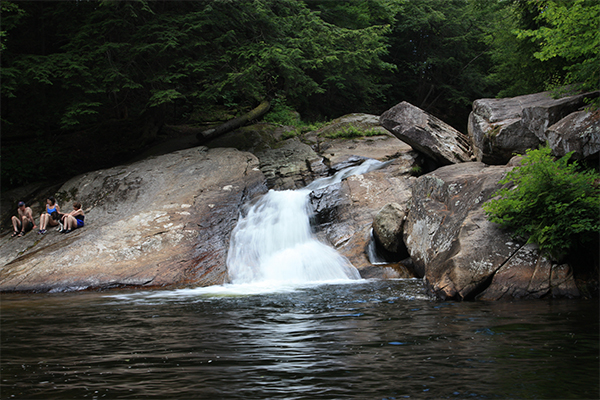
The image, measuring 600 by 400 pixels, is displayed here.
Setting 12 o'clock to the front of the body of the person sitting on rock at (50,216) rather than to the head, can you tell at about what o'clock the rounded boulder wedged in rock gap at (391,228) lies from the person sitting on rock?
The rounded boulder wedged in rock gap is roughly at 9 o'clock from the person sitting on rock.

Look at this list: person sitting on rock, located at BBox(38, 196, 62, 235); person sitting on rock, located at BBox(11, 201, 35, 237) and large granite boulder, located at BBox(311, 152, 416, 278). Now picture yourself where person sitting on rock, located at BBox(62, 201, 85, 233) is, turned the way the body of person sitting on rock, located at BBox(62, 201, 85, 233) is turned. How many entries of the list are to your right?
2

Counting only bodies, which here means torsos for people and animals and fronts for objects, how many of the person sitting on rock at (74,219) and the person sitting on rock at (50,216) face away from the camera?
0

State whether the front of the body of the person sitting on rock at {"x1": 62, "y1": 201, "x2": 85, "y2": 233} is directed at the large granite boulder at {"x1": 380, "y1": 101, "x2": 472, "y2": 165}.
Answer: no

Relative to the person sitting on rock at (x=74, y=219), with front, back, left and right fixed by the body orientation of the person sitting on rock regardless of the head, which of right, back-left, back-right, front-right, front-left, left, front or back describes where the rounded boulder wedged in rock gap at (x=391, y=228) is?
left

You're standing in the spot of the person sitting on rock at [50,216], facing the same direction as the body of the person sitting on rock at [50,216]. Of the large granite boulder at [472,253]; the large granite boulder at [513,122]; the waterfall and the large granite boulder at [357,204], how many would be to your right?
0

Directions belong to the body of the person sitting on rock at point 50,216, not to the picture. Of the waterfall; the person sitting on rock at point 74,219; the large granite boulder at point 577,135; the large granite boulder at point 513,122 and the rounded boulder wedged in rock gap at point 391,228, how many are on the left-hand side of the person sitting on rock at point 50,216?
5

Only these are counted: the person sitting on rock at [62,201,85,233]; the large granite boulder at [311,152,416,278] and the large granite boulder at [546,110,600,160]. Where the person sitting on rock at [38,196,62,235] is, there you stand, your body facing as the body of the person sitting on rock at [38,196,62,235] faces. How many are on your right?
0

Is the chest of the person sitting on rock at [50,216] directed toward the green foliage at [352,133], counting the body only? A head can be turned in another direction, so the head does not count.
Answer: no

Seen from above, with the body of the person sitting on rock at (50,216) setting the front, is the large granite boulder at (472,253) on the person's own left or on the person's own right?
on the person's own left

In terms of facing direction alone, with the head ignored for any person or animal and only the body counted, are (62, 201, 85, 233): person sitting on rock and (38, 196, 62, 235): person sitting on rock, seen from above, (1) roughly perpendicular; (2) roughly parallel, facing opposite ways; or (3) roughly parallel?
roughly parallel

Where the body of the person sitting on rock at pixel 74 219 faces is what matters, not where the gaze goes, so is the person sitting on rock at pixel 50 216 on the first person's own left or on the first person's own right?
on the first person's own right

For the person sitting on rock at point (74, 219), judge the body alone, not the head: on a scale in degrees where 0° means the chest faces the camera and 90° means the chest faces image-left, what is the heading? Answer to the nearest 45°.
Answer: approximately 45°

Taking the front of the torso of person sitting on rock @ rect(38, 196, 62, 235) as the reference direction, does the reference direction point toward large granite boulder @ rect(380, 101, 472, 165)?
no

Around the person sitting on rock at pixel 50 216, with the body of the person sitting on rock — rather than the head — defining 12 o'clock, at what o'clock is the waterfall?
The waterfall is roughly at 9 o'clock from the person sitting on rock.

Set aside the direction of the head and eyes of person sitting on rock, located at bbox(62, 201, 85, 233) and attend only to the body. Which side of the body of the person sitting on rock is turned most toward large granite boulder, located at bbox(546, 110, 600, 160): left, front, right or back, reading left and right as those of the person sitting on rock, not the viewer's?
back

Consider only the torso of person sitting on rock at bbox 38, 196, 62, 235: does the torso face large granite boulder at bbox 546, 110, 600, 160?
no
